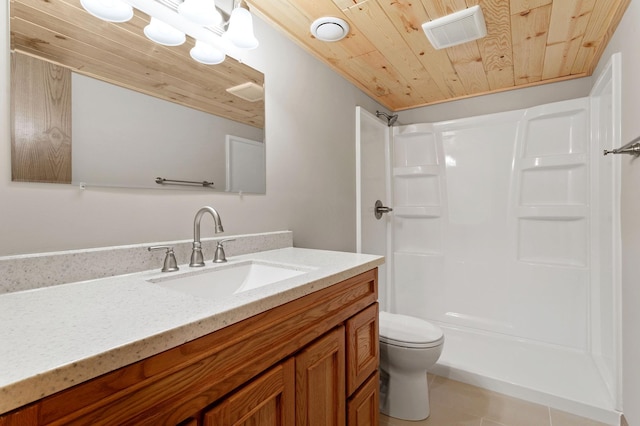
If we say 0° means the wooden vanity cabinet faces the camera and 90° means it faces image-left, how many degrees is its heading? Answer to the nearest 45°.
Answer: approximately 315°

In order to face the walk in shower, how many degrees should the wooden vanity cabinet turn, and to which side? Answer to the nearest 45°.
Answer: approximately 45° to its left

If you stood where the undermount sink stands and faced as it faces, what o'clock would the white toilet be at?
The white toilet is roughly at 10 o'clock from the undermount sink.

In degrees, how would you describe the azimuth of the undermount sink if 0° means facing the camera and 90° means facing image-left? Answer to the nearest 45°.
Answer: approximately 315°
